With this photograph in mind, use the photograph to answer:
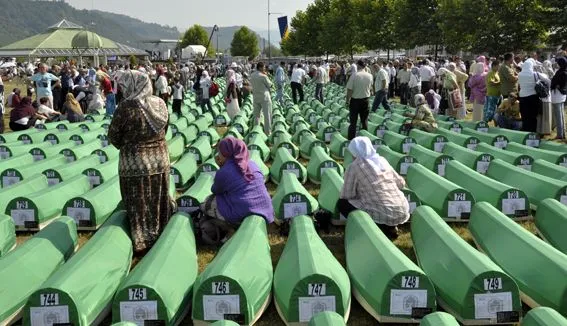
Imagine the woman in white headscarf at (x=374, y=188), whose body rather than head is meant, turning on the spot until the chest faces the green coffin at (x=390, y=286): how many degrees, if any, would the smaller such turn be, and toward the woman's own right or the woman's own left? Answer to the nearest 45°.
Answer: approximately 135° to the woman's own left

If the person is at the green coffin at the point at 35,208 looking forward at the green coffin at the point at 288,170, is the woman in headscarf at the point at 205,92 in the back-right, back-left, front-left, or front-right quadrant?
front-left

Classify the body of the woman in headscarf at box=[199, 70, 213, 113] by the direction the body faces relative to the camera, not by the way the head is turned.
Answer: toward the camera

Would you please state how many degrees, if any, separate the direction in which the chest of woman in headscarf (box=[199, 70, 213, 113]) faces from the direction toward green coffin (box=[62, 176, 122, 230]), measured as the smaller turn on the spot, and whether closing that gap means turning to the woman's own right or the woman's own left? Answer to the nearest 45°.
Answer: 0° — they already face it

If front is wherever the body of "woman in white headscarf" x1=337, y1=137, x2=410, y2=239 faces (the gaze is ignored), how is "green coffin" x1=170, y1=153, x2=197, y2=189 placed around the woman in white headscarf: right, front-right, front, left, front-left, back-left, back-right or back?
front

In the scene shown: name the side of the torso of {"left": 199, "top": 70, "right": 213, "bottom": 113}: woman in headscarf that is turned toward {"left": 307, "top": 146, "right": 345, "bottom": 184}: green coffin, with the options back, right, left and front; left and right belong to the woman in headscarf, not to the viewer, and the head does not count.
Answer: front
